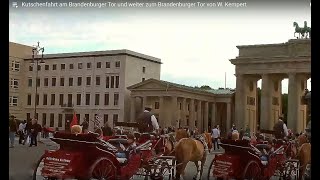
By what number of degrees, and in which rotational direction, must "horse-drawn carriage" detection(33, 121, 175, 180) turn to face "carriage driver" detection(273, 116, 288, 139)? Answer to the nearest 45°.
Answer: approximately 45° to its right

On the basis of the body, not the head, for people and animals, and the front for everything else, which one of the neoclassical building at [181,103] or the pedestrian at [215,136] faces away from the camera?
the pedestrian

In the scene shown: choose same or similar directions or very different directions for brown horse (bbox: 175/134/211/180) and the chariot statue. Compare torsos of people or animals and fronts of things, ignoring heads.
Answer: very different directions

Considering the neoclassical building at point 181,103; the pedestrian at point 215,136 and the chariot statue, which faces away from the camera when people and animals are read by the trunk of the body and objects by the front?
the pedestrian

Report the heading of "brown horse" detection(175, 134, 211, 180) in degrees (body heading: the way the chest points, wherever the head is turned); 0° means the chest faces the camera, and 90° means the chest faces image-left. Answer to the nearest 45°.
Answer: approximately 225°

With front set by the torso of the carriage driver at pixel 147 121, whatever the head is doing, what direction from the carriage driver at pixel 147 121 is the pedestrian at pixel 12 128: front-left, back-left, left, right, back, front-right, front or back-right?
back-left

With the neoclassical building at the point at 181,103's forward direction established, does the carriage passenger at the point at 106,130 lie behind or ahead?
ahead

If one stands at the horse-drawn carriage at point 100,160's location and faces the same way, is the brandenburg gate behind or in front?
in front

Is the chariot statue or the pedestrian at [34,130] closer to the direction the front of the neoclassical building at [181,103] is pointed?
the pedestrian

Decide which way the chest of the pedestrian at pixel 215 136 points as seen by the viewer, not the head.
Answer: away from the camera

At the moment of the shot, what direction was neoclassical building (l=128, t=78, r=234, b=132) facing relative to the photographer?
facing the viewer and to the left of the viewer
